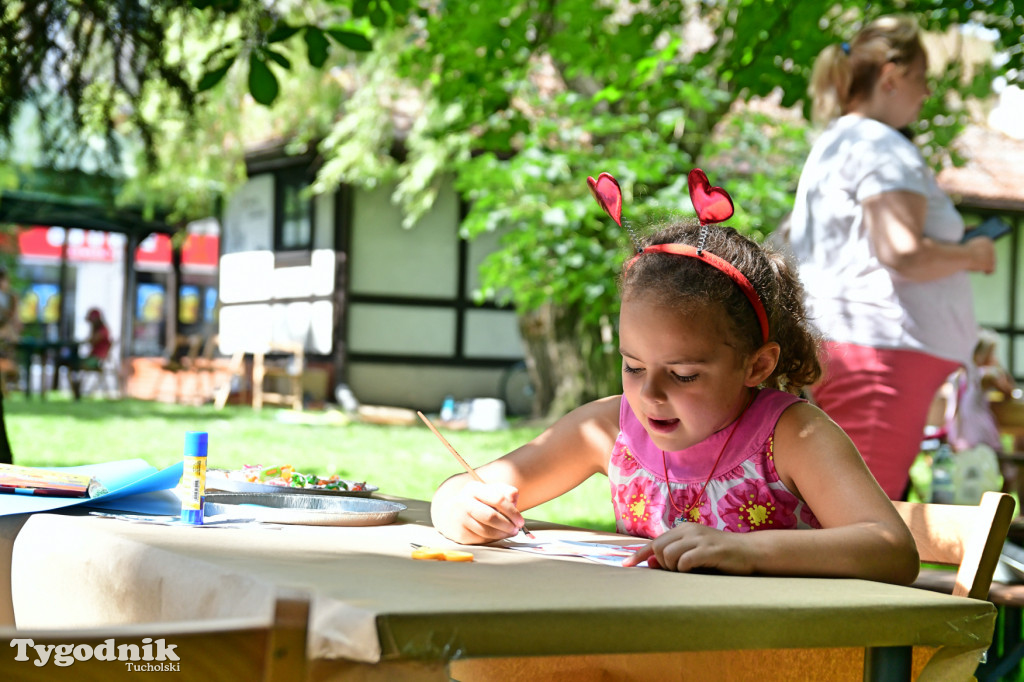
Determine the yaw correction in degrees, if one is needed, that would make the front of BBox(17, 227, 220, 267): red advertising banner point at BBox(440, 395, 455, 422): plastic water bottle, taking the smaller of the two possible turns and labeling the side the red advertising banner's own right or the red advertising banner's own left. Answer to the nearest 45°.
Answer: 0° — it already faces it

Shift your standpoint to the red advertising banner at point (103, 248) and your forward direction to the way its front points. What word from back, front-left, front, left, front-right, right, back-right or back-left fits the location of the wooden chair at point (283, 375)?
front

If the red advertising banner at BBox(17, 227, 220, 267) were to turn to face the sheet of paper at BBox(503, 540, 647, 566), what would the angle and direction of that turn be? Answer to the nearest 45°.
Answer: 0° — it already faces it

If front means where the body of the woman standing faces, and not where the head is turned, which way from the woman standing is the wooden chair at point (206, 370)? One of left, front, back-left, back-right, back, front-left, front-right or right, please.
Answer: back-left

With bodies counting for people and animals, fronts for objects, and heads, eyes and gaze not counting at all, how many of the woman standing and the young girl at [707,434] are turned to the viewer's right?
1

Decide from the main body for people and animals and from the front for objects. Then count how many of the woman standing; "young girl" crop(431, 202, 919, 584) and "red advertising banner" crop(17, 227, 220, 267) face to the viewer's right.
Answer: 1

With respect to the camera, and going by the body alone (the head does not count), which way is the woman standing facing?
to the viewer's right

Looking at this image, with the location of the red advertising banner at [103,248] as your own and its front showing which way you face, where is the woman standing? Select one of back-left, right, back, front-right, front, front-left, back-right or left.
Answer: front

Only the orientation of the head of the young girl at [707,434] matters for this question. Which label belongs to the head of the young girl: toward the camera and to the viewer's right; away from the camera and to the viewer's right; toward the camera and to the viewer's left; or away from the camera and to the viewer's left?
toward the camera and to the viewer's left

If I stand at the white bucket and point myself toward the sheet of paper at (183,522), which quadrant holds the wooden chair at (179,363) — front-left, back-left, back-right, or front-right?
back-right

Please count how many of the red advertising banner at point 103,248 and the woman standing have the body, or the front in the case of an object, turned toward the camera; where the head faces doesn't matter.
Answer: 1

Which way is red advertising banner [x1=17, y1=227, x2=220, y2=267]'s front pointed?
toward the camera

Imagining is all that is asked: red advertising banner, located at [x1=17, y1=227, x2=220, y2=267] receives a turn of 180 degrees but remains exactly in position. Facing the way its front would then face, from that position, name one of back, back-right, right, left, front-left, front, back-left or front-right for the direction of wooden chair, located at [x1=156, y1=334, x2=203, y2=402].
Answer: back

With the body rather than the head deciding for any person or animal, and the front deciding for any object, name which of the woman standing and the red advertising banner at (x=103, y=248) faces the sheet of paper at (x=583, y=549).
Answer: the red advertising banner

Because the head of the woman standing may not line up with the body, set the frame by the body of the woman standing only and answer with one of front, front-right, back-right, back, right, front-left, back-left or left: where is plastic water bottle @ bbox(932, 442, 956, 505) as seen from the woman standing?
left

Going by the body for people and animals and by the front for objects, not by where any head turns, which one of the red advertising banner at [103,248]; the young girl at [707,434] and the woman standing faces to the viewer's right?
the woman standing
